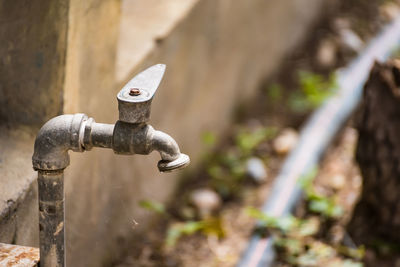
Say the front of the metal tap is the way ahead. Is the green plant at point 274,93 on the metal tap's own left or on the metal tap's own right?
on the metal tap's own left

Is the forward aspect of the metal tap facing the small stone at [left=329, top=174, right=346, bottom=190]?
no

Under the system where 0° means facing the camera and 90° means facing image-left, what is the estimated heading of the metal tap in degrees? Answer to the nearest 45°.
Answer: approximately 270°

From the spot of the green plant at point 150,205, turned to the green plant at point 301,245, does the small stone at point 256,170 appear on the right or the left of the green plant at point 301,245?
left

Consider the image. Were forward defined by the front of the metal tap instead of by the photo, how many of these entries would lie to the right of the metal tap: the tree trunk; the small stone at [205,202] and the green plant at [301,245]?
0

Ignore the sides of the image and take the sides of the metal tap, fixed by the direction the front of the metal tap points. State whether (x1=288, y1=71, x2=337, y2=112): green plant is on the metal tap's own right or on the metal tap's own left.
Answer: on the metal tap's own left

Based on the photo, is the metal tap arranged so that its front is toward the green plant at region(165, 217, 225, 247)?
no

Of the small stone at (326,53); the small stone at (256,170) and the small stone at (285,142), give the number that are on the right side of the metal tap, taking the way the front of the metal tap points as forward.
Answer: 0

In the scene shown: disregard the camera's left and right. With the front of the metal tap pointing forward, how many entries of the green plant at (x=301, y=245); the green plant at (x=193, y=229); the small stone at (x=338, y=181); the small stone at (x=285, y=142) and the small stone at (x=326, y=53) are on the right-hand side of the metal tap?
0

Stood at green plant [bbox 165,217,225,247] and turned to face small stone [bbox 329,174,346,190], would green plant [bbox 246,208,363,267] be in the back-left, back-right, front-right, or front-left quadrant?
front-right

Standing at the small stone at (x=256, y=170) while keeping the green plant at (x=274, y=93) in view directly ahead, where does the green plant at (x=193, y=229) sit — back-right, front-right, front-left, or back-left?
back-left

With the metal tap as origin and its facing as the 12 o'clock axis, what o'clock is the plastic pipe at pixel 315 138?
The plastic pipe is roughly at 10 o'clock from the metal tap.

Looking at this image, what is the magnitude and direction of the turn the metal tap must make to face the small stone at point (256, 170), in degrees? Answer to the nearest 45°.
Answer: approximately 45° to its left

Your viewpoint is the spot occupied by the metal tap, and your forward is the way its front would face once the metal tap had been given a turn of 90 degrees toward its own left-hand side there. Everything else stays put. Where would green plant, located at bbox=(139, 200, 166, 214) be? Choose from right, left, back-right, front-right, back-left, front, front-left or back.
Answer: front

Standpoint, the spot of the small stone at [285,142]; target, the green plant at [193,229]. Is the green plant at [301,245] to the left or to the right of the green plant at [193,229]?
left

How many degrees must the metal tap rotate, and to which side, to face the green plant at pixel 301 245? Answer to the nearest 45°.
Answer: approximately 45° to its left

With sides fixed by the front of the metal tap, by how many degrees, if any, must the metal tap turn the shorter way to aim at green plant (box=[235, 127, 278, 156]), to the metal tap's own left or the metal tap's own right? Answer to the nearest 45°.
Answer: approximately 90° to the metal tap's own left

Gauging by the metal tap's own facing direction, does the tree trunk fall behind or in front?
in front

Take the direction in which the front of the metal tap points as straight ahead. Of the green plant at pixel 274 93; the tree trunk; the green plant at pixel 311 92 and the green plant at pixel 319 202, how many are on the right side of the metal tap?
0

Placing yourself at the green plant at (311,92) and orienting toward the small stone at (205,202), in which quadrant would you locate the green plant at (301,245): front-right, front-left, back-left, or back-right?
front-left

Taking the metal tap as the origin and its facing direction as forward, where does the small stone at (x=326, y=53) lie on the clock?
The small stone is roughly at 10 o'clock from the metal tap.
